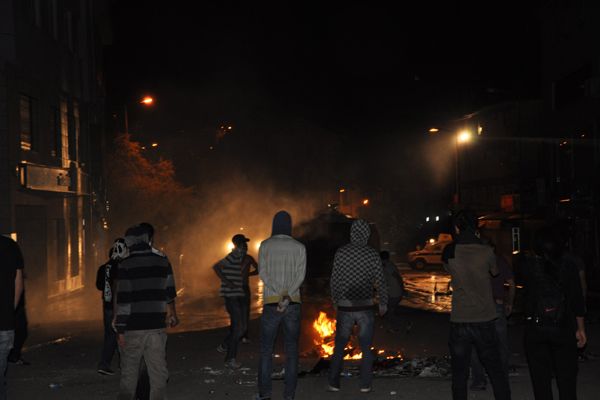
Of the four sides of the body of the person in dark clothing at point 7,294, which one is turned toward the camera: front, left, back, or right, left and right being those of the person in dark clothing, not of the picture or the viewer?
back

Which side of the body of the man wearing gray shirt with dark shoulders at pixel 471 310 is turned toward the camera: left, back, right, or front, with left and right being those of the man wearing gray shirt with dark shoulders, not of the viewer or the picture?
back

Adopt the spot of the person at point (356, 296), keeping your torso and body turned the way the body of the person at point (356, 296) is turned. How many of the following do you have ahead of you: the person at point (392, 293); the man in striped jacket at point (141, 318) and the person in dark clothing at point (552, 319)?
1

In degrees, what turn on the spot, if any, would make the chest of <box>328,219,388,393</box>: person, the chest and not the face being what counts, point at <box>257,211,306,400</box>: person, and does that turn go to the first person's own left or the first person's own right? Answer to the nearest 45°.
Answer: approximately 135° to the first person's own left

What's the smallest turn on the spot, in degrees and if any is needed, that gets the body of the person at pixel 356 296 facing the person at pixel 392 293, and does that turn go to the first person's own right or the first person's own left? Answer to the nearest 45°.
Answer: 0° — they already face them

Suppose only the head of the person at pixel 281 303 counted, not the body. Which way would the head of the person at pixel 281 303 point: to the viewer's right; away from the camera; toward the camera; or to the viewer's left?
away from the camera

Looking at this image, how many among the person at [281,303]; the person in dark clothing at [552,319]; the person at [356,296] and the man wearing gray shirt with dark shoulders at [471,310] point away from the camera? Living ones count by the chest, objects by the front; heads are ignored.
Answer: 4

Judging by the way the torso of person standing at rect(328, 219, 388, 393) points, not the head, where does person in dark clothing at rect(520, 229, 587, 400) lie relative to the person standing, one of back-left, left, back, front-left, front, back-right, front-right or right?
back-right

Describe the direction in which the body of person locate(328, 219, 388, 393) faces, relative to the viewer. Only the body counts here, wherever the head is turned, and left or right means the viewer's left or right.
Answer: facing away from the viewer

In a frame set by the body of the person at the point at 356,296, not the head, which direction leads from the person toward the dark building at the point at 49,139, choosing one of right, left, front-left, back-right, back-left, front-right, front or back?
front-left

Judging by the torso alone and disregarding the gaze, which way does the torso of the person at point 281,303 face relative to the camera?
away from the camera

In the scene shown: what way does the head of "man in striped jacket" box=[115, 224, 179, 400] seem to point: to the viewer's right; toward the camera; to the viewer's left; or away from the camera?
away from the camera

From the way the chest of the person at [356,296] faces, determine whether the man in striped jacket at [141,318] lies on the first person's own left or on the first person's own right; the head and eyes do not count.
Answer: on the first person's own left

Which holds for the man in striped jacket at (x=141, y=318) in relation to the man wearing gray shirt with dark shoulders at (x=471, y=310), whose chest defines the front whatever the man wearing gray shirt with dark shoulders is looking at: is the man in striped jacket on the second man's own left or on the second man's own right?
on the second man's own left

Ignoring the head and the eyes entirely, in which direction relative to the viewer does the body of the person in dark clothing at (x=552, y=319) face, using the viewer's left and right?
facing away from the viewer
